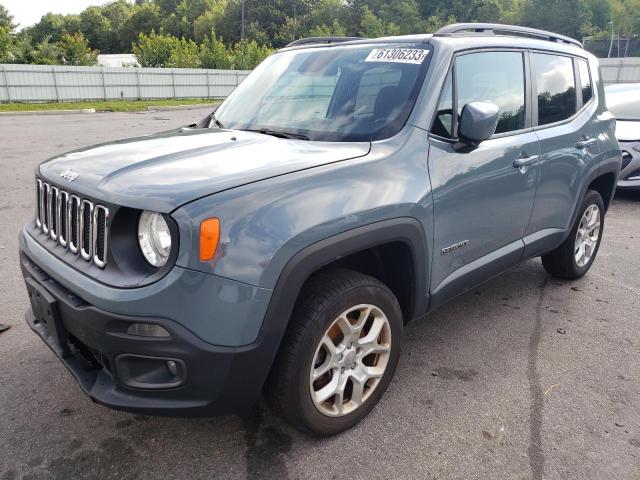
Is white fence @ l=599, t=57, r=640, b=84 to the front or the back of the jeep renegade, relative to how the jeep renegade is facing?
to the back

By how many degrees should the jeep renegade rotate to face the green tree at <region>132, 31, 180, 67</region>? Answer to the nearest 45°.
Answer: approximately 135° to its right

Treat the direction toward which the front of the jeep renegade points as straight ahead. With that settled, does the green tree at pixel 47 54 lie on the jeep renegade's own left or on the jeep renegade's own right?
on the jeep renegade's own right

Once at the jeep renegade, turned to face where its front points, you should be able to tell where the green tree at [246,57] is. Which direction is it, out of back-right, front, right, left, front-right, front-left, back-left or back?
back-right

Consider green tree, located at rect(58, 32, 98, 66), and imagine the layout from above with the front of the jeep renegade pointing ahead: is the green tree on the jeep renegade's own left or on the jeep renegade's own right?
on the jeep renegade's own right

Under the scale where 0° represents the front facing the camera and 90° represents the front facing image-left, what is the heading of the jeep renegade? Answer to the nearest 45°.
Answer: approximately 45°

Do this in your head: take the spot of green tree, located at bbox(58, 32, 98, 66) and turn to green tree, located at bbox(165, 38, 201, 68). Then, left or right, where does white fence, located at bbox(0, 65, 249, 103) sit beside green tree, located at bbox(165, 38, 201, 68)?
right
